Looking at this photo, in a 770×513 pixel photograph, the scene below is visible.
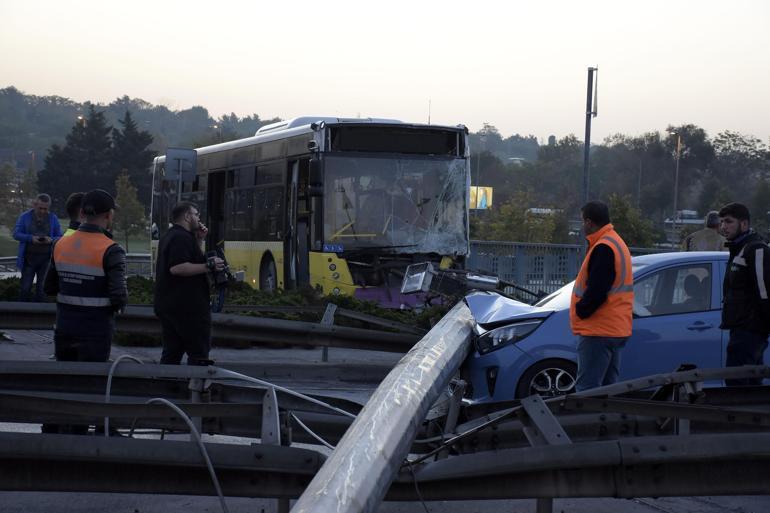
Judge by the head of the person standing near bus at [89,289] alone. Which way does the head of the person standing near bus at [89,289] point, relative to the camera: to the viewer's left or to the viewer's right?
to the viewer's right

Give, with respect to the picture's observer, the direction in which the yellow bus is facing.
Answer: facing the viewer and to the right of the viewer

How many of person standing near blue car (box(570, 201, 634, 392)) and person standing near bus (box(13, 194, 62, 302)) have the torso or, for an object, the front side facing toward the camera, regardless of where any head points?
1

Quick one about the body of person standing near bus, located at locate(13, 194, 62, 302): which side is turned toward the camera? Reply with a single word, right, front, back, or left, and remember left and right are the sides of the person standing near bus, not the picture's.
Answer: front

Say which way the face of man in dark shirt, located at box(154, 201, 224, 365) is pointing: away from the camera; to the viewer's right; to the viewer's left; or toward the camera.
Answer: to the viewer's right

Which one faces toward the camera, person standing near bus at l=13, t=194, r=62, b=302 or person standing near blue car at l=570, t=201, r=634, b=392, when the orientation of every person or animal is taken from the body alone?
person standing near bus at l=13, t=194, r=62, b=302

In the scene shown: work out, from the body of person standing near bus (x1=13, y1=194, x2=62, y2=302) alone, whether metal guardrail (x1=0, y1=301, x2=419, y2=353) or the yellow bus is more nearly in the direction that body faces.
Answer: the metal guardrail

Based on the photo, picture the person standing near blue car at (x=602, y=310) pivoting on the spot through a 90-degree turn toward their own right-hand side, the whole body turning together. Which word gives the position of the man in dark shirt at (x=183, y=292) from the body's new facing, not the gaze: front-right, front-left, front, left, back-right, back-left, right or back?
left

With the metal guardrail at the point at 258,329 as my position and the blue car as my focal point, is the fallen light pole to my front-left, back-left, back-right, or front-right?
front-right

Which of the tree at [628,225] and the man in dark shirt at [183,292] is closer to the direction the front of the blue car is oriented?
the man in dark shirt

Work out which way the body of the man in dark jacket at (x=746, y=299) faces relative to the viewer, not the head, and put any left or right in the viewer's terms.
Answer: facing the viewer and to the left of the viewer

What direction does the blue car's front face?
to the viewer's left

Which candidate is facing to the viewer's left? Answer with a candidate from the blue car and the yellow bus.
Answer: the blue car

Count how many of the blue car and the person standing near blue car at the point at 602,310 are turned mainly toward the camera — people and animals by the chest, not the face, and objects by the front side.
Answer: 0

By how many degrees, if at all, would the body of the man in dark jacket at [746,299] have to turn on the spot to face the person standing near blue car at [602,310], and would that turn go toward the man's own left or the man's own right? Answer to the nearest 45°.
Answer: approximately 45° to the man's own right
